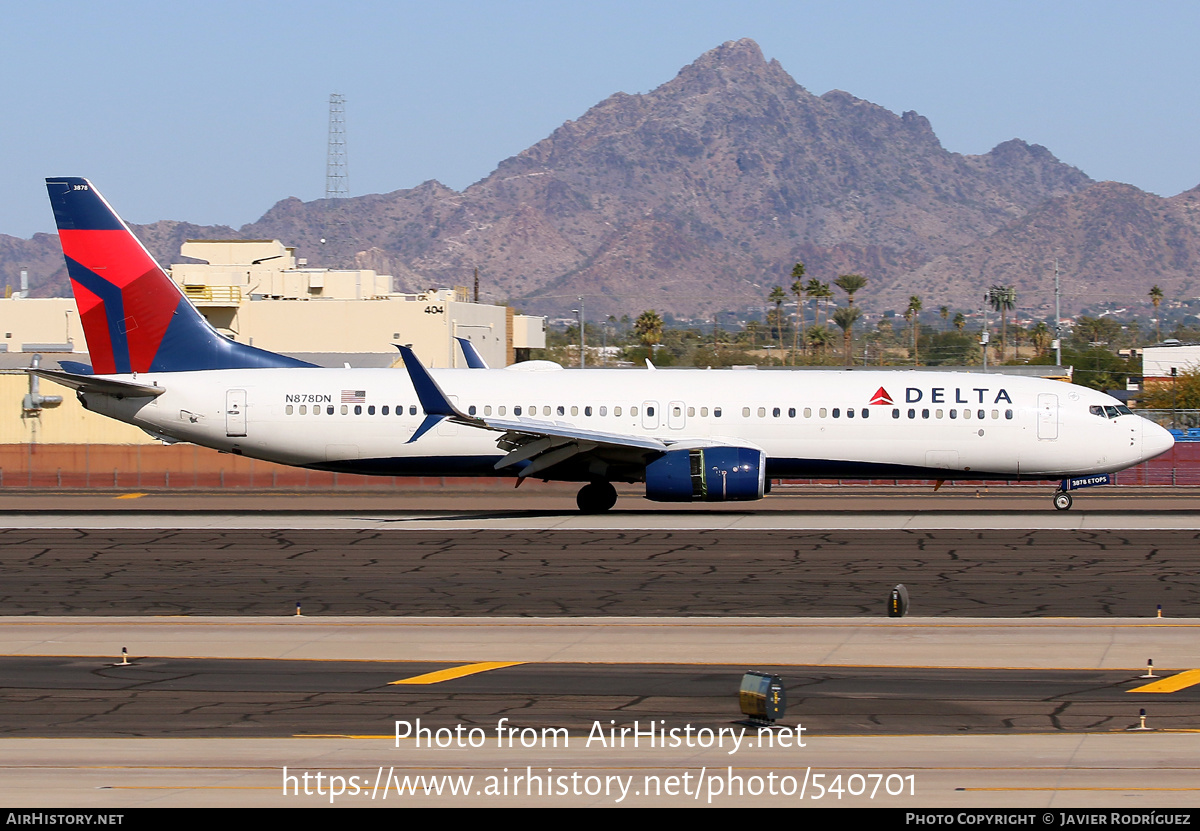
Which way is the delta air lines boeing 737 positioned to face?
to the viewer's right
